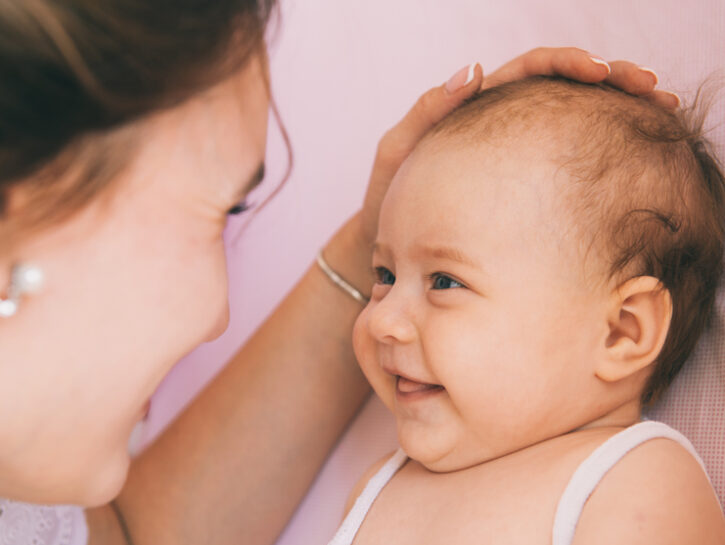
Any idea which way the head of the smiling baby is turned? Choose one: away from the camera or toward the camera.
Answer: toward the camera

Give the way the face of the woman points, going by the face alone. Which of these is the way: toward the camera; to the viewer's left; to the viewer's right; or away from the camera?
to the viewer's right

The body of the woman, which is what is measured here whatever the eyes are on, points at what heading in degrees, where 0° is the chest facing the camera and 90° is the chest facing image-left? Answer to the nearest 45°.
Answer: approximately 225°
